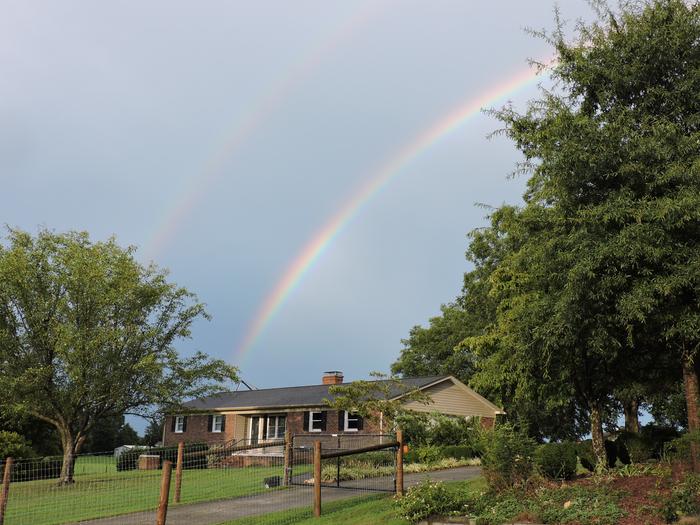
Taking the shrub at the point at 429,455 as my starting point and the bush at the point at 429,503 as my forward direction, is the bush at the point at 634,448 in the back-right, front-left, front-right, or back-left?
front-left

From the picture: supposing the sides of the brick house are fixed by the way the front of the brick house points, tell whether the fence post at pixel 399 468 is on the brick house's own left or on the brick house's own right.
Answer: on the brick house's own left

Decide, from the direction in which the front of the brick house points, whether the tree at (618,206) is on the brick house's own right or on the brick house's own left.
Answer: on the brick house's own left

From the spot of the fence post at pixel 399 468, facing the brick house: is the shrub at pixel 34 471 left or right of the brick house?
left

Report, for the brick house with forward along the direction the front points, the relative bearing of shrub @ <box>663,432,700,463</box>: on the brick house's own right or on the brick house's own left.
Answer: on the brick house's own left

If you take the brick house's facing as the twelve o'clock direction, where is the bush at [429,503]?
The bush is roughly at 10 o'clock from the brick house.

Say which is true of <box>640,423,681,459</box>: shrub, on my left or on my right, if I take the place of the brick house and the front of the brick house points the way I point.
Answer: on my left

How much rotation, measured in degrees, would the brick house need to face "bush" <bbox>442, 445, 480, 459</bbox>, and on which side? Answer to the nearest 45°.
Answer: approximately 90° to its left

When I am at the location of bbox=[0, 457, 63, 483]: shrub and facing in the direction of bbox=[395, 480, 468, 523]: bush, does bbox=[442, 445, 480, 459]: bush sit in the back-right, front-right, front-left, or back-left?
front-left

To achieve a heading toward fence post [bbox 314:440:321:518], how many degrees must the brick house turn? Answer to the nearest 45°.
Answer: approximately 45° to its left

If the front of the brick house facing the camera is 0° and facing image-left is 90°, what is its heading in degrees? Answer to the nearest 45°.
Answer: approximately 45°
